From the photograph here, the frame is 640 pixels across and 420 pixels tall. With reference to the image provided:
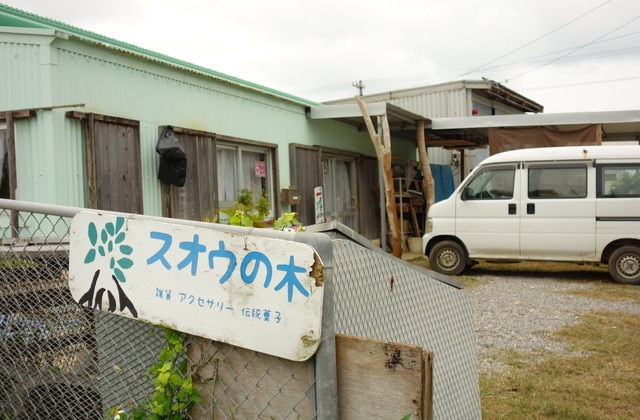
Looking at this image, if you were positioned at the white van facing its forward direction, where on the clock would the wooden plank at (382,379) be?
The wooden plank is roughly at 9 o'clock from the white van.

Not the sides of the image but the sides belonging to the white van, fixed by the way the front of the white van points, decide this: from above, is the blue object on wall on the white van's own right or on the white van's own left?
on the white van's own right

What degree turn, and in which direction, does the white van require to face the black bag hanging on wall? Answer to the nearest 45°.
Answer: approximately 45° to its left

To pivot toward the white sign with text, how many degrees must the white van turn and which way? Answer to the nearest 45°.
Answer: approximately 90° to its left

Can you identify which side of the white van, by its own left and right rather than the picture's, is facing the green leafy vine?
left

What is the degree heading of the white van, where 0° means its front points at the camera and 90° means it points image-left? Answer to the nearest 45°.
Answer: approximately 90°

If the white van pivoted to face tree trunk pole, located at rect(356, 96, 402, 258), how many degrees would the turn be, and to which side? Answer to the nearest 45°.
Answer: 0° — it already faces it

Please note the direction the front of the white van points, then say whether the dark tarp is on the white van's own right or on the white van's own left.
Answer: on the white van's own right

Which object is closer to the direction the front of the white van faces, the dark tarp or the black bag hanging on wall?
the black bag hanging on wall

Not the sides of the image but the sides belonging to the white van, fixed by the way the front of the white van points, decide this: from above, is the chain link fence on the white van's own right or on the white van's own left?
on the white van's own left
